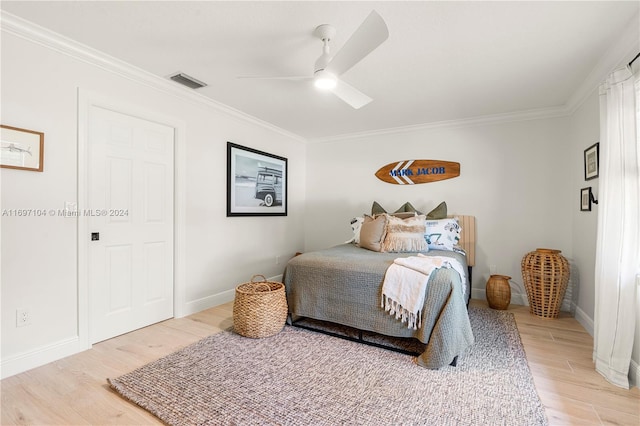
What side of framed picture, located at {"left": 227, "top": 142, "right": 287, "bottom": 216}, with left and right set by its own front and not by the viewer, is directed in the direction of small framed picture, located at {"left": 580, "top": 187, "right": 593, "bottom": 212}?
front

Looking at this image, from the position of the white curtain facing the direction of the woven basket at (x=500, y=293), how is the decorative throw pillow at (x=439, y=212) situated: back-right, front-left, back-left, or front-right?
front-left

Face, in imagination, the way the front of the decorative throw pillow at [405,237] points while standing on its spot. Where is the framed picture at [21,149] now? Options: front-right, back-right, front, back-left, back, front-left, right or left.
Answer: front-right

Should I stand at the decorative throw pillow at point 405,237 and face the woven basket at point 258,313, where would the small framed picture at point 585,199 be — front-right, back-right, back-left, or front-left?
back-left

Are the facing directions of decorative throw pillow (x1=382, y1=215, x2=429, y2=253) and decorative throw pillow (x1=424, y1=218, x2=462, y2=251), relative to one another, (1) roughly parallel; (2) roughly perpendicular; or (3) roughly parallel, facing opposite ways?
roughly parallel

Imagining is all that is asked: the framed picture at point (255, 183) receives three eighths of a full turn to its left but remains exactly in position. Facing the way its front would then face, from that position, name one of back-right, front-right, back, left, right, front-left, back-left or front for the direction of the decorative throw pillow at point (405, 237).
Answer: back-right

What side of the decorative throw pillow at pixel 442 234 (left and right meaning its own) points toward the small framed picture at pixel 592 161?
left

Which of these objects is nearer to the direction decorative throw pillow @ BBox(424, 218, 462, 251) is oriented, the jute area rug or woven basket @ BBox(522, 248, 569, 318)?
the jute area rug

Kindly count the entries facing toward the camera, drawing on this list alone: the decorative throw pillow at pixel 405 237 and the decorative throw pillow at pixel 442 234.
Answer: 2

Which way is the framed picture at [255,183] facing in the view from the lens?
facing the viewer and to the right of the viewer

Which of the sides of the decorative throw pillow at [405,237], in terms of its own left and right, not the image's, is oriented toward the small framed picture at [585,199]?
left

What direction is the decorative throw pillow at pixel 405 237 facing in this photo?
toward the camera

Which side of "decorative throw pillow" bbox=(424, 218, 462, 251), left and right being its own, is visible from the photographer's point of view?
front

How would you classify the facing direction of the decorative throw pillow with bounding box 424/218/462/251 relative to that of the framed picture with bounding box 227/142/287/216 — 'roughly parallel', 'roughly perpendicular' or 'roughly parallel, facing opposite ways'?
roughly perpendicular

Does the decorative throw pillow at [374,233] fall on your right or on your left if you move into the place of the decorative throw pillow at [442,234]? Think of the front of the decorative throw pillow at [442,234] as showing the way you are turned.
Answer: on your right

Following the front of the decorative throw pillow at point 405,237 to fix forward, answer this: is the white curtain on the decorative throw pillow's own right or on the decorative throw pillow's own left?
on the decorative throw pillow's own left

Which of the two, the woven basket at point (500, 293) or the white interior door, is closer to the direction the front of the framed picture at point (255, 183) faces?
the woven basket
